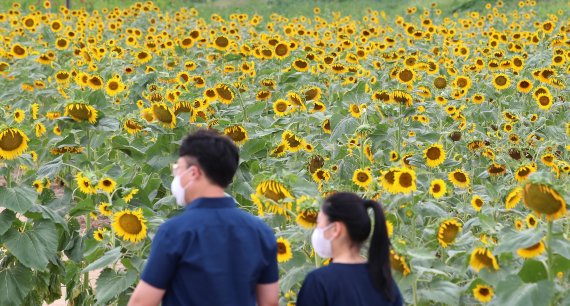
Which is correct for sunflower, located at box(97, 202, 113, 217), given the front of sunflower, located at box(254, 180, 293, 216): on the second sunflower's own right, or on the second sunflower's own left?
on the second sunflower's own right

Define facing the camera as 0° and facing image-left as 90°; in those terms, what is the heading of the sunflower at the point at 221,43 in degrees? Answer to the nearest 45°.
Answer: approximately 0°

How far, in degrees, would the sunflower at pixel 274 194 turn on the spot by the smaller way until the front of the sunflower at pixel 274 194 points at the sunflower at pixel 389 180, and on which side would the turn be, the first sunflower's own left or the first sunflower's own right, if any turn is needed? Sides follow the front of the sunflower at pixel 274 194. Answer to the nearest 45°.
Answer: approximately 135° to the first sunflower's own left

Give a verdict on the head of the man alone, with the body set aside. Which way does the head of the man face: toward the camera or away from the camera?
away from the camera
